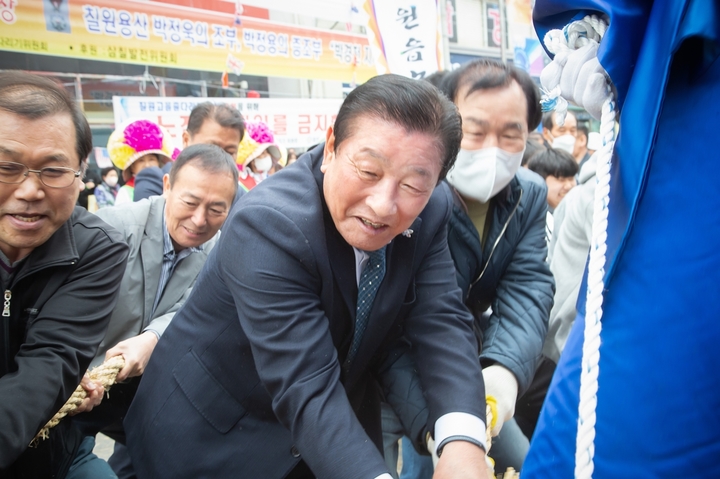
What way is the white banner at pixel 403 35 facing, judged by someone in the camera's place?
facing the viewer

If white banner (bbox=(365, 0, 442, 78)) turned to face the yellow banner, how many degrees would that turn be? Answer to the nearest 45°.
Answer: approximately 135° to its right

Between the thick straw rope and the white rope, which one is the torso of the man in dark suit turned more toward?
the white rope

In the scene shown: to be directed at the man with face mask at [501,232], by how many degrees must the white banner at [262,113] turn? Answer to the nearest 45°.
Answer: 0° — it already faces them

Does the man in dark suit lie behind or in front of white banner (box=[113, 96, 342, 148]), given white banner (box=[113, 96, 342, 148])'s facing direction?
in front

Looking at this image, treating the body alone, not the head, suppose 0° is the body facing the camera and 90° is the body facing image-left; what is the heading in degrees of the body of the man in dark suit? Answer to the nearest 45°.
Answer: approximately 315°

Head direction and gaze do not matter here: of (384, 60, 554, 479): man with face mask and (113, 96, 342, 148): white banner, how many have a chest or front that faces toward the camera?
2

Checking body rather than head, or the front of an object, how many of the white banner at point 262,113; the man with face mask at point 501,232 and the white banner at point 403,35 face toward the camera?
3

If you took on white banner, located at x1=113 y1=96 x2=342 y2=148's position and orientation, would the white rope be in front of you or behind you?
in front

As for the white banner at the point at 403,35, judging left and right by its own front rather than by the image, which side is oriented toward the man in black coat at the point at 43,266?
front

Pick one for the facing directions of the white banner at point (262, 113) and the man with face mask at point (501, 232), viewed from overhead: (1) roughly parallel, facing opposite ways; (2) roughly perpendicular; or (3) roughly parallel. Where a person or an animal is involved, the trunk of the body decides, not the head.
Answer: roughly parallel

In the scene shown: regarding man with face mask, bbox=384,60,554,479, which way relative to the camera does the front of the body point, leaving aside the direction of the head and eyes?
toward the camera

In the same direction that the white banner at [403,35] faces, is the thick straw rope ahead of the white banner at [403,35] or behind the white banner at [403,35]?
ahead

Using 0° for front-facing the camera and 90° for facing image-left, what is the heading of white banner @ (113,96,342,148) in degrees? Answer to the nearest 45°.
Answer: approximately 0°

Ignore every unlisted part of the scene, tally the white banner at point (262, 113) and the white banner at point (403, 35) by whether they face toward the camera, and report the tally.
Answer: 2

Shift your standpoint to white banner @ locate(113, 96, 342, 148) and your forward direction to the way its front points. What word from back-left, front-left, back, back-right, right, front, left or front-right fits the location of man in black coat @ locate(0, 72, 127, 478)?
front
